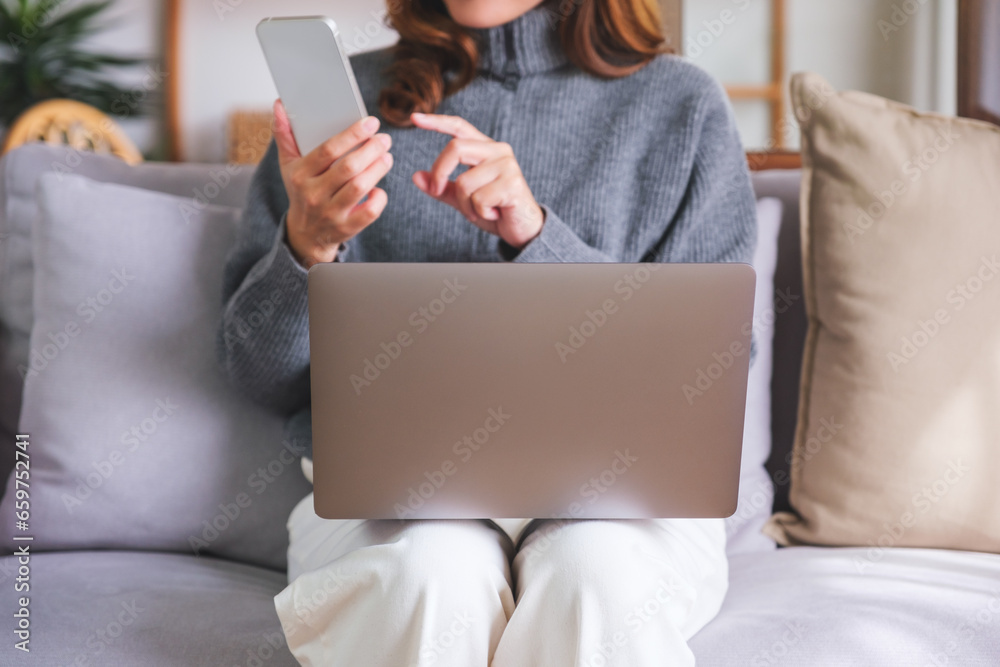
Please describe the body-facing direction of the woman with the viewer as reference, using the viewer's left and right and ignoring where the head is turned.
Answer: facing the viewer

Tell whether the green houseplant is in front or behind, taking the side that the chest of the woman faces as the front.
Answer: behind

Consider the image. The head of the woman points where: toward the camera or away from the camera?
toward the camera

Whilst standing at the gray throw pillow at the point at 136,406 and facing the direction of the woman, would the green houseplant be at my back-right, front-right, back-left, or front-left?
back-left

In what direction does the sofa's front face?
toward the camera
